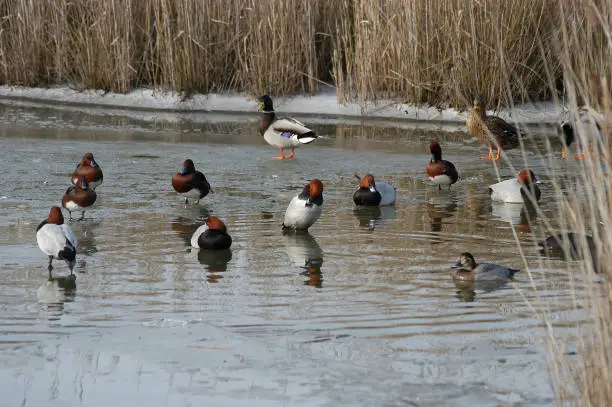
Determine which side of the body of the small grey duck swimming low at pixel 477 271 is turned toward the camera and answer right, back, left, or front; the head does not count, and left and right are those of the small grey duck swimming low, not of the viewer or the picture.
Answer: left

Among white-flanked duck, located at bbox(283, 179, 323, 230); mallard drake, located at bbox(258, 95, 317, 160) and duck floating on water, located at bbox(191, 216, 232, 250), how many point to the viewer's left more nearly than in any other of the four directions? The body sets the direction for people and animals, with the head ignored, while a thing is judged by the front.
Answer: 1

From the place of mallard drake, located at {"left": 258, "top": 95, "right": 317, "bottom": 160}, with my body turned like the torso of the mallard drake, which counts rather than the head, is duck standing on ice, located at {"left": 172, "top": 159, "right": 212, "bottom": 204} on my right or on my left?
on my left

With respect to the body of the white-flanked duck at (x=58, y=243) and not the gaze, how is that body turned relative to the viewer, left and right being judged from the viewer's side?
facing away from the viewer and to the left of the viewer

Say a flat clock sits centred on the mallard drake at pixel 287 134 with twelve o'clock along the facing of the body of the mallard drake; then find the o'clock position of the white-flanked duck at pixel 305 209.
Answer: The white-flanked duck is roughly at 9 o'clock from the mallard drake.

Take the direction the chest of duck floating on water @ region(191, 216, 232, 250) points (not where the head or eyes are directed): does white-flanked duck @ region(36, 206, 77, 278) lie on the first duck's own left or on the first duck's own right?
on the first duck's own right

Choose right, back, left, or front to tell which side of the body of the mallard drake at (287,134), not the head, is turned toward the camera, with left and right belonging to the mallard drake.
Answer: left

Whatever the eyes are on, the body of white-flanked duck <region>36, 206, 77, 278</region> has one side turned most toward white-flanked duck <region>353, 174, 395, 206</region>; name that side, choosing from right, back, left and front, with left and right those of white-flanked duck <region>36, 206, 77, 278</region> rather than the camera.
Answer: right

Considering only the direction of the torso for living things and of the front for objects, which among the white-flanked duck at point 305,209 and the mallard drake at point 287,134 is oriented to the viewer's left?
the mallard drake

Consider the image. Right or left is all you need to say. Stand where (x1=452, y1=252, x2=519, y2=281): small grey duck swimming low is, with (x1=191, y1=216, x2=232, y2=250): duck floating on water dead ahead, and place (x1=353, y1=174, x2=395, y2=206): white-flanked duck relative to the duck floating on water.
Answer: right

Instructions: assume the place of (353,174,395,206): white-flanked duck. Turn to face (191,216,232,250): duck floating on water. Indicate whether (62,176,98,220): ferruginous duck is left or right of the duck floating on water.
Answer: right

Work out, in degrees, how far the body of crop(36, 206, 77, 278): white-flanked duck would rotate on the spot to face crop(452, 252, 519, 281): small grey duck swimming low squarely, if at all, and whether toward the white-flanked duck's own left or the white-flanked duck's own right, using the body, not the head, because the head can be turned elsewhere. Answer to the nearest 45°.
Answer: approximately 135° to the white-flanked duck's own right

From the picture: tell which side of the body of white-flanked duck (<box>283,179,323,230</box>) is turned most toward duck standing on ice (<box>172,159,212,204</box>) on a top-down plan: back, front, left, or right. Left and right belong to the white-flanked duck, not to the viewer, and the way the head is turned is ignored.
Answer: left

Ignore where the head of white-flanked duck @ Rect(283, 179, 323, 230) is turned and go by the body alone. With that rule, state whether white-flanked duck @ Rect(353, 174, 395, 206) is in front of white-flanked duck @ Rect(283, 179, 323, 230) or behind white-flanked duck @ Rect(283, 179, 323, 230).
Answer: in front

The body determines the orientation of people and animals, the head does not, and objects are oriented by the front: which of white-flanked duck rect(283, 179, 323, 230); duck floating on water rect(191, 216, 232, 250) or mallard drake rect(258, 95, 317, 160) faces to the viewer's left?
the mallard drake
